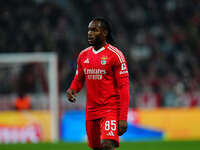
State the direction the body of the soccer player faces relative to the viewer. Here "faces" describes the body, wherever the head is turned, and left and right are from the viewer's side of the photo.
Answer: facing the viewer and to the left of the viewer

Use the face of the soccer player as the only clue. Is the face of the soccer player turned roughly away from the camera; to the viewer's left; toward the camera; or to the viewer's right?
to the viewer's left
